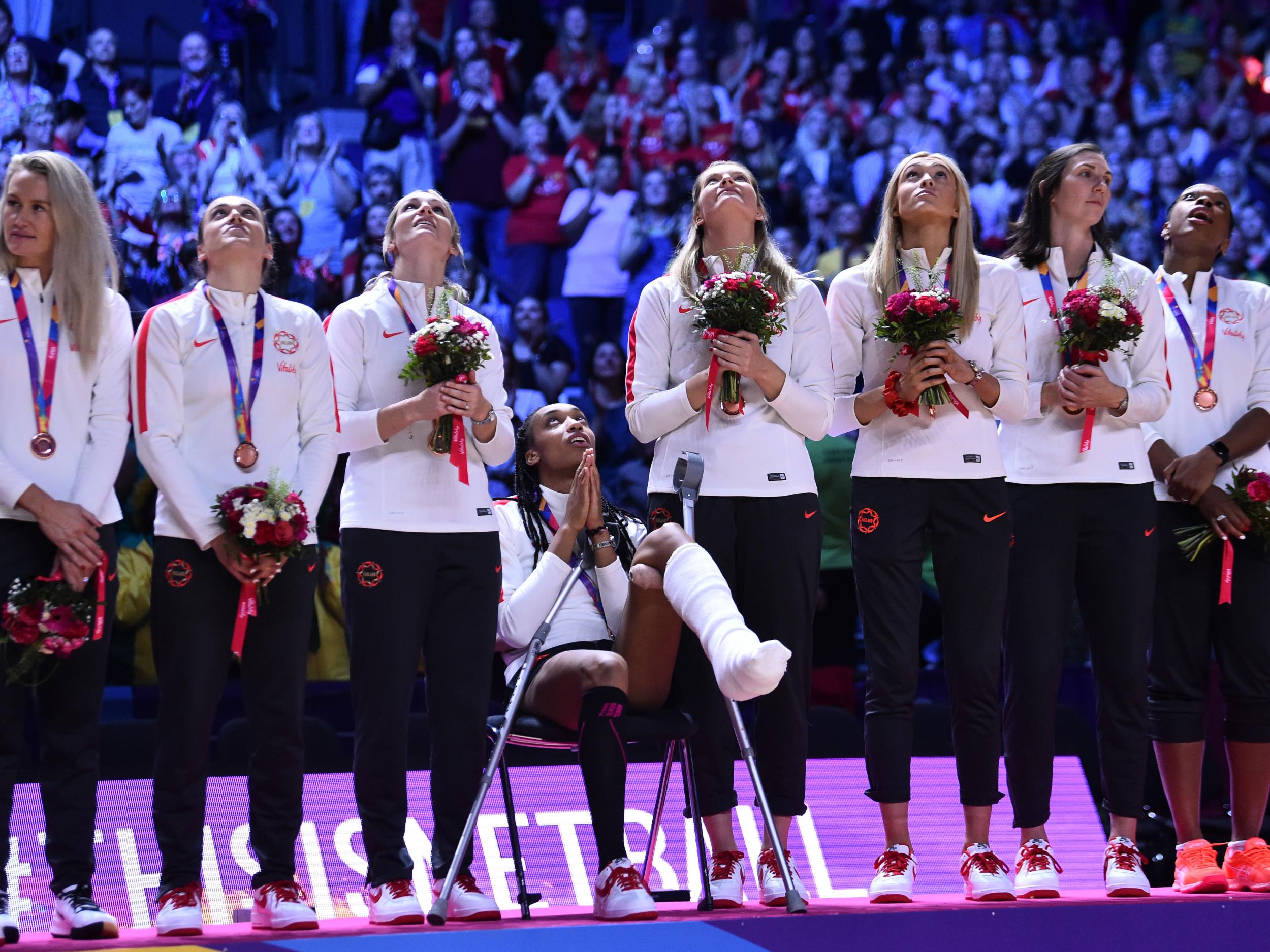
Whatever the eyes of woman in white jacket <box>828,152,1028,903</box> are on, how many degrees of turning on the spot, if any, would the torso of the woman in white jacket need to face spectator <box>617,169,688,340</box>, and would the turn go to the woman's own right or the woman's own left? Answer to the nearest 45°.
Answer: approximately 180°

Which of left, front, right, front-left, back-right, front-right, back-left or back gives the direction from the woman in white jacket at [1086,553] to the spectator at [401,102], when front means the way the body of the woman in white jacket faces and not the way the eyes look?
back-right

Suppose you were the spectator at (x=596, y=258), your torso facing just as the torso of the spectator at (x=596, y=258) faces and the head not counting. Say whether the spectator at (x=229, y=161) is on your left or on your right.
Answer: on your right

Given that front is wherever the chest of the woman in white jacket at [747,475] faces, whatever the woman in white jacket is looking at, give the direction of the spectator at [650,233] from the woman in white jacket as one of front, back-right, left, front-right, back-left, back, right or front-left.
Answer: back
